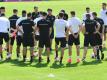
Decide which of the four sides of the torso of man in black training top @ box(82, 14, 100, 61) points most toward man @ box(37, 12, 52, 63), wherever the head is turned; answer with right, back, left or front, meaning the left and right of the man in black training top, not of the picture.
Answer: left

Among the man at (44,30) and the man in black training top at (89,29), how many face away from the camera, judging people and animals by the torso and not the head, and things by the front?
2

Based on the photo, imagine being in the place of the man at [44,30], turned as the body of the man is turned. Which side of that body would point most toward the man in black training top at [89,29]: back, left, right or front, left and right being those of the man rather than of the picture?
right

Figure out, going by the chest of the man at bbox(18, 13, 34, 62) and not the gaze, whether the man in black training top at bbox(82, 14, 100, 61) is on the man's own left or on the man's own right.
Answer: on the man's own right

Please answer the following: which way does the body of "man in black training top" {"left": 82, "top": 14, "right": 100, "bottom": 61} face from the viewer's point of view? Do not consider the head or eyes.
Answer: away from the camera

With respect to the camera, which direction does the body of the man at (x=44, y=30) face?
away from the camera

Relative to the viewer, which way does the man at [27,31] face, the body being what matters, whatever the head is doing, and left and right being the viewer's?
facing away from the viewer
